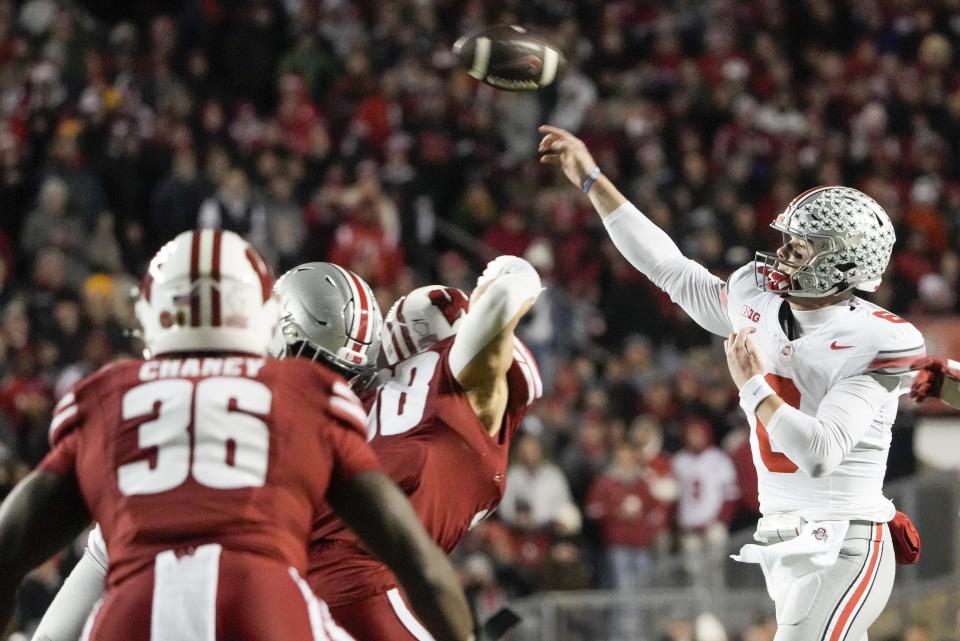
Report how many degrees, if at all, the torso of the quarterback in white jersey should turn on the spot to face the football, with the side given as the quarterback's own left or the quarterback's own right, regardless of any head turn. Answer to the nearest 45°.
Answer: approximately 90° to the quarterback's own right

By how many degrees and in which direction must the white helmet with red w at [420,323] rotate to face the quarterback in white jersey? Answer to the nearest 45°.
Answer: approximately 45° to its right

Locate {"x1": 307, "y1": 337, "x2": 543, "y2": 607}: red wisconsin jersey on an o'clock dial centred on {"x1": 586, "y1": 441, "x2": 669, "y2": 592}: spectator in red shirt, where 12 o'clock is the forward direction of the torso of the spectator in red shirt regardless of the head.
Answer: The red wisconsin jersey is roughly at 12 o'clock from the spectator in red shirt.

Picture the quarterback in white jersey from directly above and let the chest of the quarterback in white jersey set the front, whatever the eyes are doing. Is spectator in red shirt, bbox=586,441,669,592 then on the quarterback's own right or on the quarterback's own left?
on the quarterback's own right

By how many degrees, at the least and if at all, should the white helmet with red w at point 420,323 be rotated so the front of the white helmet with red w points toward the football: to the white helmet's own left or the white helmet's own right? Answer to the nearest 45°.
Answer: approximately 45° to the white helmet's own left

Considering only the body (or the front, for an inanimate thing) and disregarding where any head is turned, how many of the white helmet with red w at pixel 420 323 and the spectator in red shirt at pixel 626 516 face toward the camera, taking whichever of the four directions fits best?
1

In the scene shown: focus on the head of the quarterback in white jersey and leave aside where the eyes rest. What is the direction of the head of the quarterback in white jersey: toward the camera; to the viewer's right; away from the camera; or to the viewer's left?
to the viewer's left

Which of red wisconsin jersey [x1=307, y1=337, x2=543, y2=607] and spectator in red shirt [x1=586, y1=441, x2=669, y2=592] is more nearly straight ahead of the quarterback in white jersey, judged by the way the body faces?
the red wisconsin jersey

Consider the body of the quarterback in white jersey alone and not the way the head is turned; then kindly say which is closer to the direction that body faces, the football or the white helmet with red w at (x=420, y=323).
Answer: the white helmet with red w

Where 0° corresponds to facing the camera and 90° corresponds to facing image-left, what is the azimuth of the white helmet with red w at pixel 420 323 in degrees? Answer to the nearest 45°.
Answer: approximately 225°

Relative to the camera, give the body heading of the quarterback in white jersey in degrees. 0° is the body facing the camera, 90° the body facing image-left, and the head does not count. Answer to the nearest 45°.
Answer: approximately 45°

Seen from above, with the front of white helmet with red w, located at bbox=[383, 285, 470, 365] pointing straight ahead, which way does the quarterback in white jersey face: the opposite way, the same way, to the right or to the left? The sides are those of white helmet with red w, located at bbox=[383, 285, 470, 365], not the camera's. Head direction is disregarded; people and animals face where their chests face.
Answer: the opposite way

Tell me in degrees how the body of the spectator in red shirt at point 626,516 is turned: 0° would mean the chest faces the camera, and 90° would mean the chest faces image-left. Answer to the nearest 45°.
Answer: approximately 0°

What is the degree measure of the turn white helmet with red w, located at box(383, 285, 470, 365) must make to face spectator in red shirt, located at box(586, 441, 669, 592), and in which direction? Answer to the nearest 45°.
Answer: approximately 45° to its left
